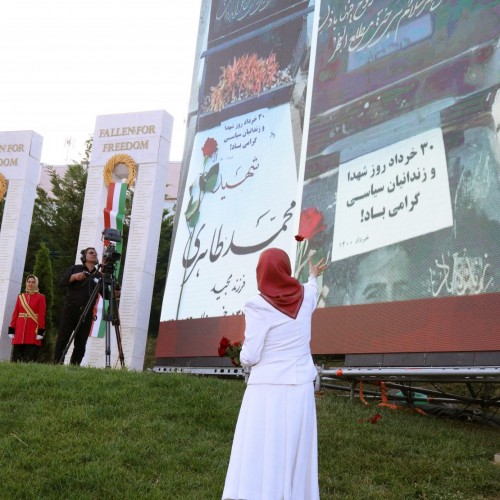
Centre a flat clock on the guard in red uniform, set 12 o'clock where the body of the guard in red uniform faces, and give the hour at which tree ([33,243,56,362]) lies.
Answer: The tree is roughly at 6 o'clock from the guard in red uniform.

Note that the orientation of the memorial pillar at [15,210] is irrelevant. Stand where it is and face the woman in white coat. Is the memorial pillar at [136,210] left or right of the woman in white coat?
left

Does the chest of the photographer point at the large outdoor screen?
yes

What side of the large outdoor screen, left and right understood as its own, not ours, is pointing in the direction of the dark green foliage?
right

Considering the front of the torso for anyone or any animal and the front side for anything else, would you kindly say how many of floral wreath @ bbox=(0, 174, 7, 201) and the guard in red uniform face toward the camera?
2

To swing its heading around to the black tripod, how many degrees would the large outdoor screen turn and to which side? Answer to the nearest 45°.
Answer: approximately 45° to its right

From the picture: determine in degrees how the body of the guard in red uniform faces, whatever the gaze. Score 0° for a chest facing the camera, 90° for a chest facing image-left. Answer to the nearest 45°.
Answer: approximately 0°

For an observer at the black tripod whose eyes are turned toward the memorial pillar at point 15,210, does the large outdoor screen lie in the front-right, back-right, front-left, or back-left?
back-right

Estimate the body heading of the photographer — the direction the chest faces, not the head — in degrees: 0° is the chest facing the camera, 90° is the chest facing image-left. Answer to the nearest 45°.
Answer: approximately 315°
